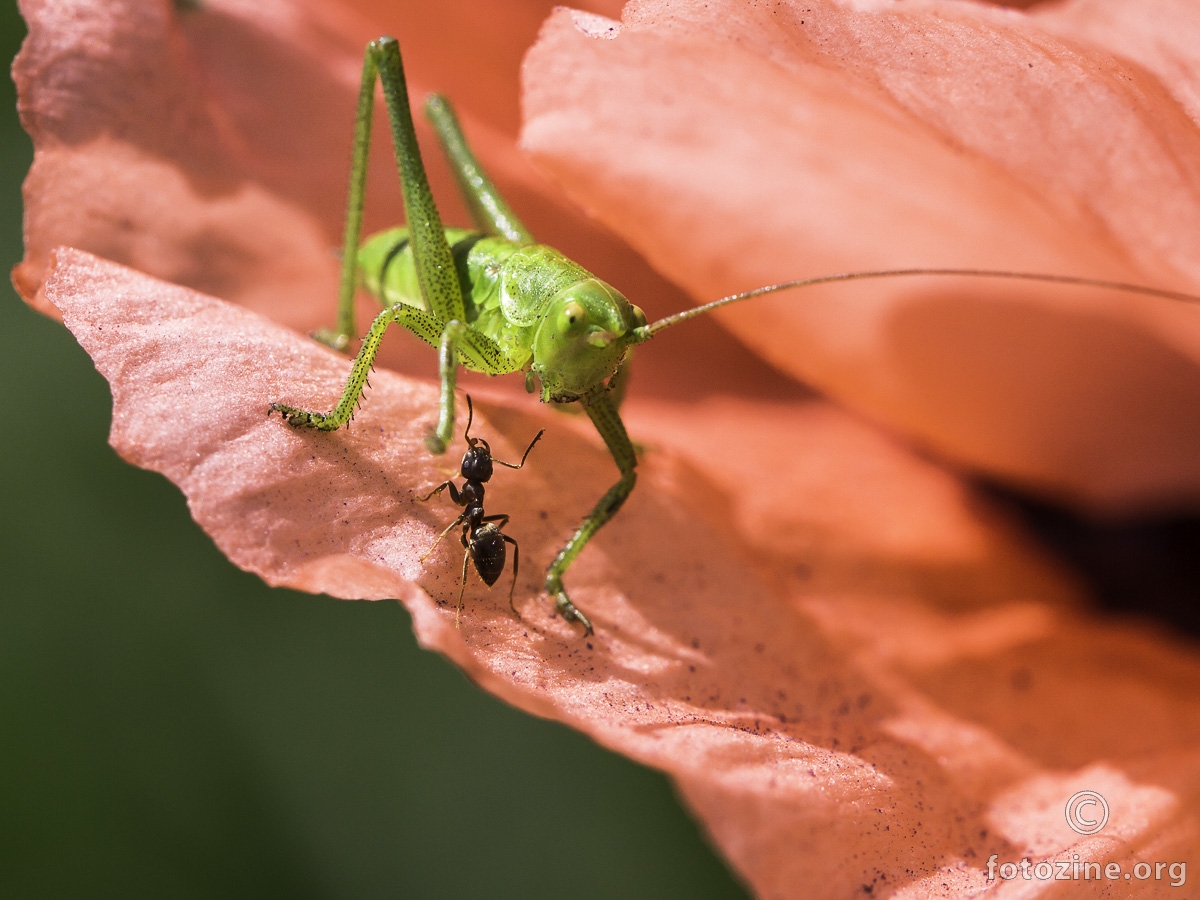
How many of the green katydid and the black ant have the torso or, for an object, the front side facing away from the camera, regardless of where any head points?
1

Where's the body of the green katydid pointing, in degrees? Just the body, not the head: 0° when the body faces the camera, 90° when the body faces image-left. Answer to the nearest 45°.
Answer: approximately 315°

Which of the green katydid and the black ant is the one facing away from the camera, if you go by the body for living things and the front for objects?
the black ant

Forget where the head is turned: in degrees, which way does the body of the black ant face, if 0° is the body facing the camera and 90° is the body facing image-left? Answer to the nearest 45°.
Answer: approximately 180°
